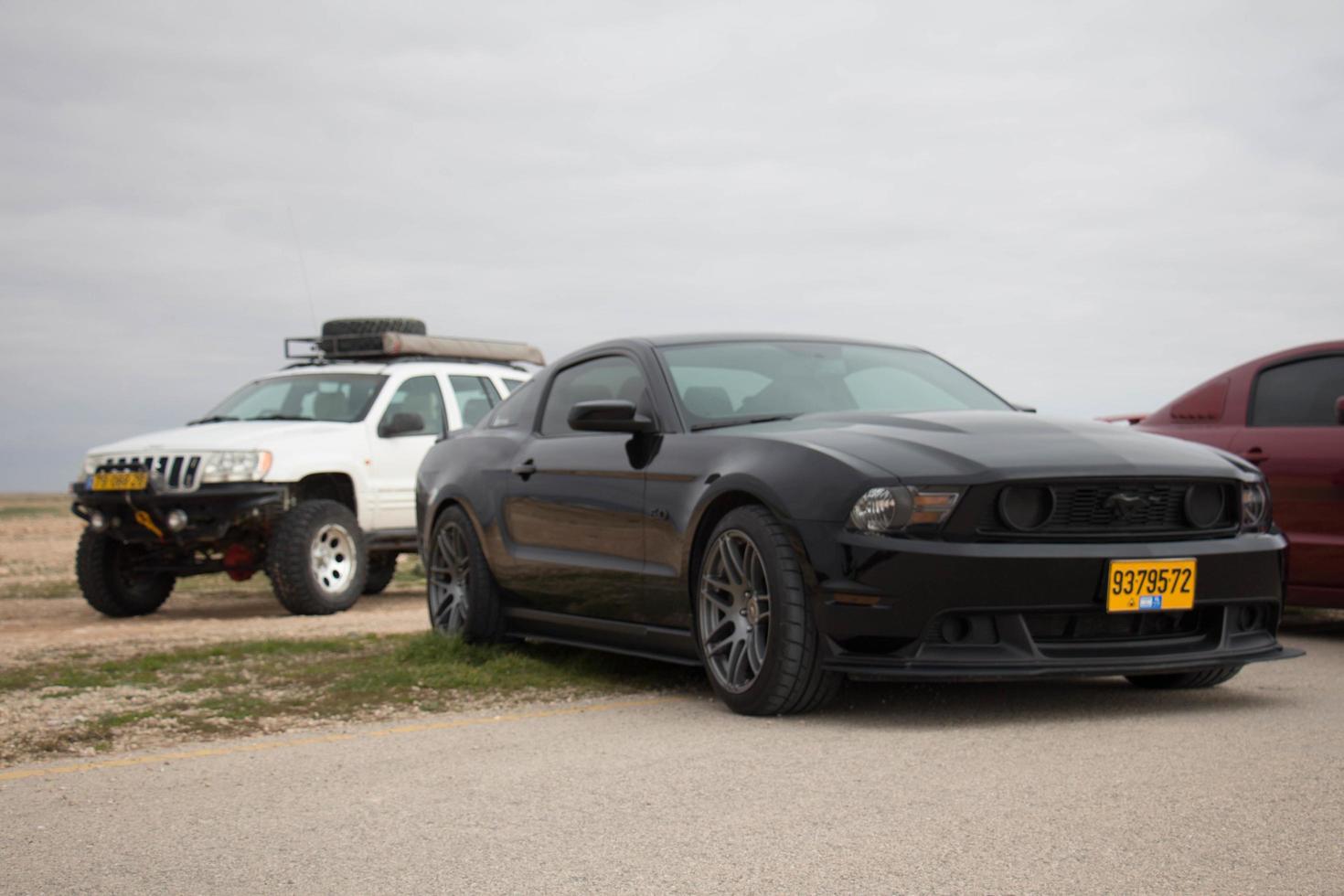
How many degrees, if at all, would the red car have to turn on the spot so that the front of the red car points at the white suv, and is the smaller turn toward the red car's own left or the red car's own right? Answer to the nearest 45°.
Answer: approximately 135° to the red car's own right

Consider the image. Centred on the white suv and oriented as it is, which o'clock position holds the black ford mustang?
The black ford mustang is roughly at 10 o'clock from the white suv.

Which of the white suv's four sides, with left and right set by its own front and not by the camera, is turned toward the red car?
left

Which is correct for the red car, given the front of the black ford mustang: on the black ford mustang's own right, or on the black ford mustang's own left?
on the black ford mustang's own left

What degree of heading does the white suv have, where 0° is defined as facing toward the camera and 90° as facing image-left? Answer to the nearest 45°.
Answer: approximately 45°

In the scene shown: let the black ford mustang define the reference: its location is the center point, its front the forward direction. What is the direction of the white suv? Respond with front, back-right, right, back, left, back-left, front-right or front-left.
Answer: back

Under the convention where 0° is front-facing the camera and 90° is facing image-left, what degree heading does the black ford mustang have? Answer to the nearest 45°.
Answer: approximately 315°
